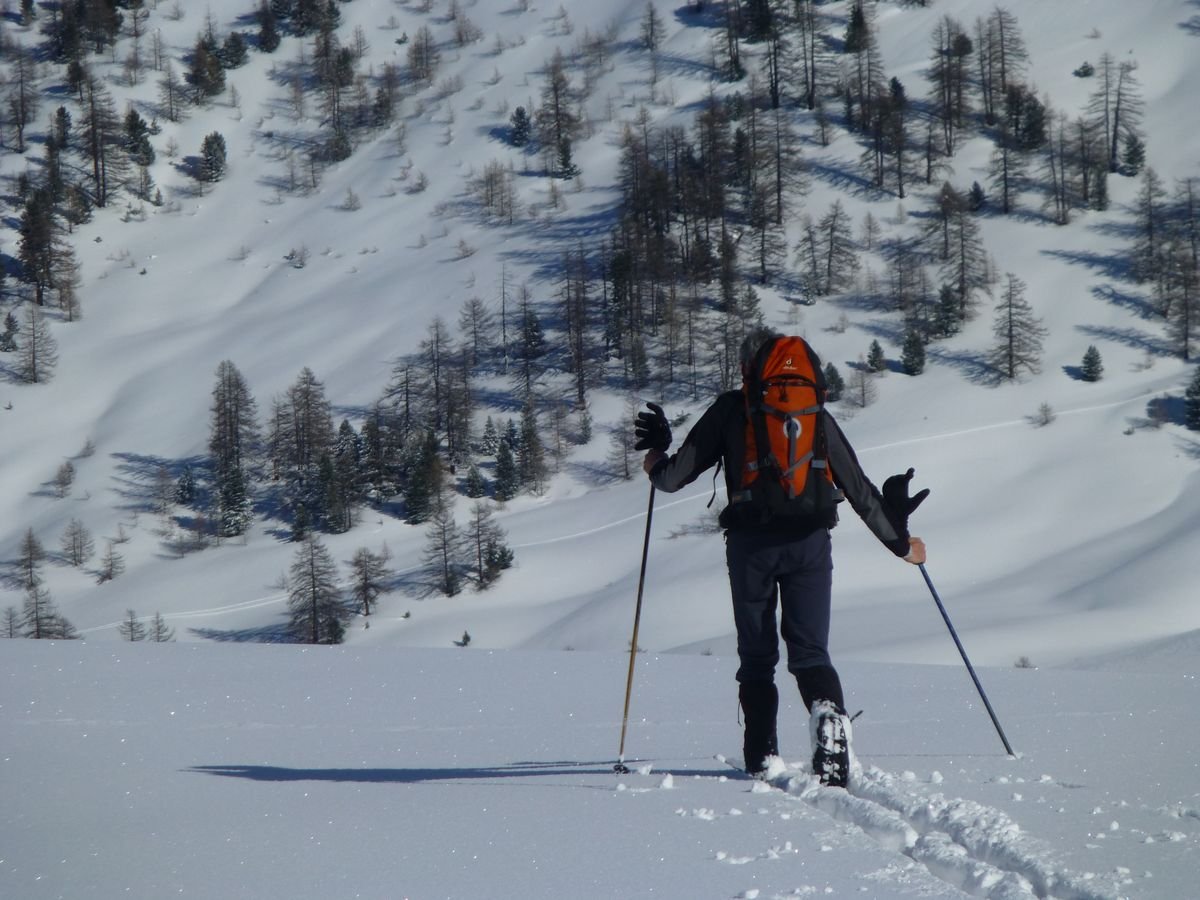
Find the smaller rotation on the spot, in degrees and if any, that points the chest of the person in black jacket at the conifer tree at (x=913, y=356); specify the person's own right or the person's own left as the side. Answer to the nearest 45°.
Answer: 0° — they already face it

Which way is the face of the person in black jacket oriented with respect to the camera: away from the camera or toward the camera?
away from the camera

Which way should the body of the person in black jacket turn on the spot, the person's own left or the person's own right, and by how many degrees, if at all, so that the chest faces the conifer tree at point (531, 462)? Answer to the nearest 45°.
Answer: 0° — they already face it

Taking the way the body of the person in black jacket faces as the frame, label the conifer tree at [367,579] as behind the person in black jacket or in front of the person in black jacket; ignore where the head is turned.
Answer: in front

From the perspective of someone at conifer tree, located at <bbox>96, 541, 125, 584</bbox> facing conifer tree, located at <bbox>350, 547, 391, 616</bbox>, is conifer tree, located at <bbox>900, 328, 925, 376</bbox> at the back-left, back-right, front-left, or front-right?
front-left

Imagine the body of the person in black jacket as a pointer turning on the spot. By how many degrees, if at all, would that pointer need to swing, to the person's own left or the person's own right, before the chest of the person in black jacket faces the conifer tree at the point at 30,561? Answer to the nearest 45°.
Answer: approximately 45° to the person's own left

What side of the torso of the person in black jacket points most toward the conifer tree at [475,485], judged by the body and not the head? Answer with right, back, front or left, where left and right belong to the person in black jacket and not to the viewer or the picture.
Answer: front

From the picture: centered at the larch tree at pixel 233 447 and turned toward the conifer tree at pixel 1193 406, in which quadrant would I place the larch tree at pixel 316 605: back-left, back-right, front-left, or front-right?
front-right

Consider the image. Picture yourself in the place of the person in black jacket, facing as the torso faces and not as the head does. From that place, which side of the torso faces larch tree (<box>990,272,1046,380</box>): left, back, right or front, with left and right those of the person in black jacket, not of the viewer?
front

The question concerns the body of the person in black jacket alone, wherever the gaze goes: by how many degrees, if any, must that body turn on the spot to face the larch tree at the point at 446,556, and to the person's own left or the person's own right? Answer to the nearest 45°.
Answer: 0° — they already face it

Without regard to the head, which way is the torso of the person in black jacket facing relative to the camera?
away from the camera

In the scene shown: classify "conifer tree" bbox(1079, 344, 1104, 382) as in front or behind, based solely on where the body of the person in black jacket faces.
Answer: in front
